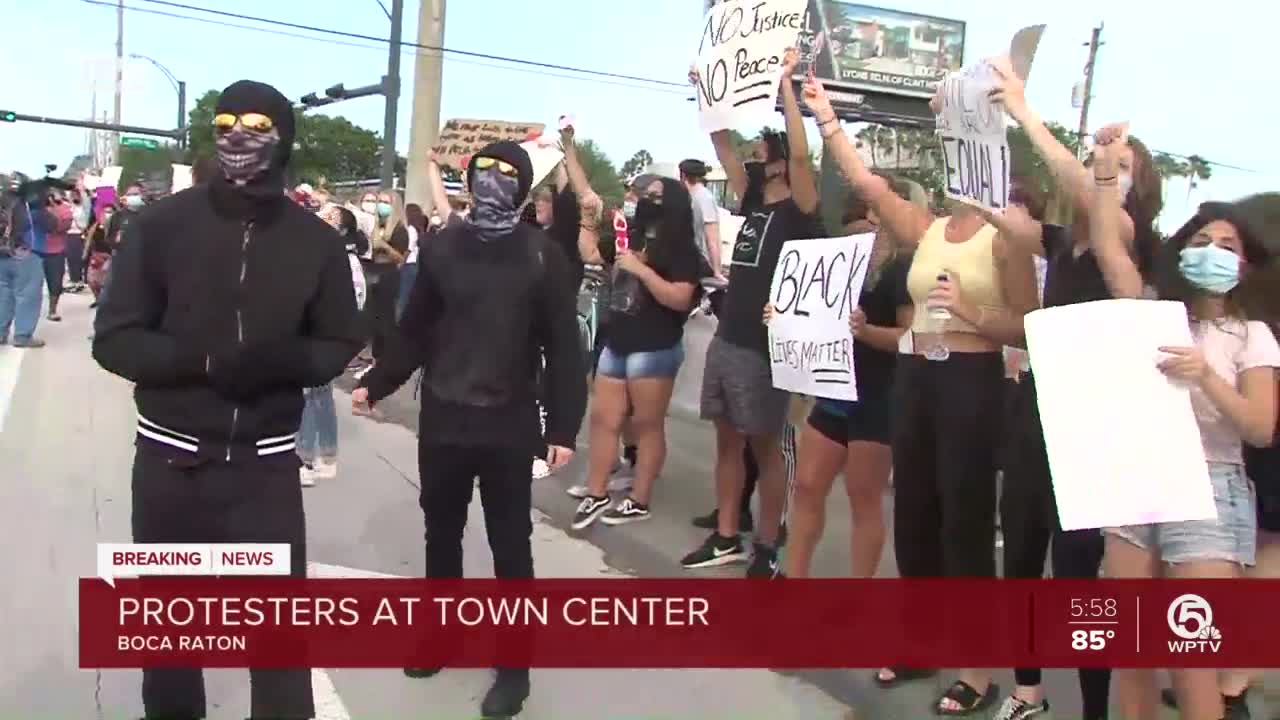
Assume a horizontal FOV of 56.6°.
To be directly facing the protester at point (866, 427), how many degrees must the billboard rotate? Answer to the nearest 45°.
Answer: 0° — it already faces them

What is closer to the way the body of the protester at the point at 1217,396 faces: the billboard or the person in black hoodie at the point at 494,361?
the person in black hoodie

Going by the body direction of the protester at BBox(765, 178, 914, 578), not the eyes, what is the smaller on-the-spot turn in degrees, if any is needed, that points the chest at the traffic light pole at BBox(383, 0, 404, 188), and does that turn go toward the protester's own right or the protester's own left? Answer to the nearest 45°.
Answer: approximately 90° to the protester's own right

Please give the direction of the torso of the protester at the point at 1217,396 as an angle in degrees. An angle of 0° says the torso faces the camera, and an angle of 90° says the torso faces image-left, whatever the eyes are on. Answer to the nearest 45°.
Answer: approximately 45°

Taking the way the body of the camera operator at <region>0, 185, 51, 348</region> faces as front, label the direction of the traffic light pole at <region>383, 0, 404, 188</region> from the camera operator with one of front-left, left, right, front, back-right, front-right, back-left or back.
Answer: front-left

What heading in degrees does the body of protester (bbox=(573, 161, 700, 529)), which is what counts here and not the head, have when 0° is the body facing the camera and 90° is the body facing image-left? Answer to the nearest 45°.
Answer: approximately 45°

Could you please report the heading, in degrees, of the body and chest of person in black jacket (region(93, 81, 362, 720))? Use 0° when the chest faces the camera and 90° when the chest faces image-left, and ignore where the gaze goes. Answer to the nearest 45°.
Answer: approximately 0°

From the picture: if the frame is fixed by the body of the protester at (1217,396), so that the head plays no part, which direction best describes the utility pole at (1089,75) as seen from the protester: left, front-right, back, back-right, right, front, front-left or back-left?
back-right

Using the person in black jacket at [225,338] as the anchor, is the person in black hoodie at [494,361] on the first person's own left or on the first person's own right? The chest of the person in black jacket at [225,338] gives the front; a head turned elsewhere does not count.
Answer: on the first person's own left

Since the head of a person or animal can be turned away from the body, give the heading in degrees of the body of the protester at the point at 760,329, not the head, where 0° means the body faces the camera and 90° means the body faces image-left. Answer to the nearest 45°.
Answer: approximately 45°

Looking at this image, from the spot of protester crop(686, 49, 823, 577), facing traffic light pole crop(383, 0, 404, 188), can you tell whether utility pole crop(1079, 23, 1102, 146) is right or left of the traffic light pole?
right

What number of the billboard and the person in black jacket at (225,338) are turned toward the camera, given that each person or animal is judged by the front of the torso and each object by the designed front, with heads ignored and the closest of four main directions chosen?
2

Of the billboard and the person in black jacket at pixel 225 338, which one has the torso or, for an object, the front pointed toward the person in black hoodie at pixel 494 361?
the billboard
